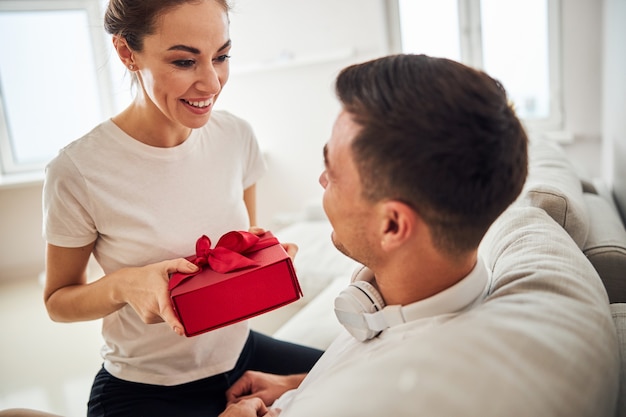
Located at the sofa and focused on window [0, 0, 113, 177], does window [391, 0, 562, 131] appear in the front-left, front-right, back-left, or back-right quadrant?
front-right

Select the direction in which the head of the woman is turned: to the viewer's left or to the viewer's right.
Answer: to the viewer's right

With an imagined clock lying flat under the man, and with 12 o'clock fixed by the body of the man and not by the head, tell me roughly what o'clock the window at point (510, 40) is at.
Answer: The window is roughly at 2 o'clock from the man.

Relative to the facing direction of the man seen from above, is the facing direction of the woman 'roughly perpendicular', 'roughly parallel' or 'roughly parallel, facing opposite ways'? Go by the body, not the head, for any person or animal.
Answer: roughly parallel, facing opposite ways

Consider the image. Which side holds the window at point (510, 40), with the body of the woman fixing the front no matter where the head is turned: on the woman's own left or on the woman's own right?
on the woman's own left

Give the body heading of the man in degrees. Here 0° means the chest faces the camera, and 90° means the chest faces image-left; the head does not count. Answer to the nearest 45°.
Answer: approximately 135°

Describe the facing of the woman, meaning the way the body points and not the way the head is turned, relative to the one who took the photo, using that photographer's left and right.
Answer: facing the viewer and to the right of the viewer

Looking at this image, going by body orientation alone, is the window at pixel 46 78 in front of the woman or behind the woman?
behind
